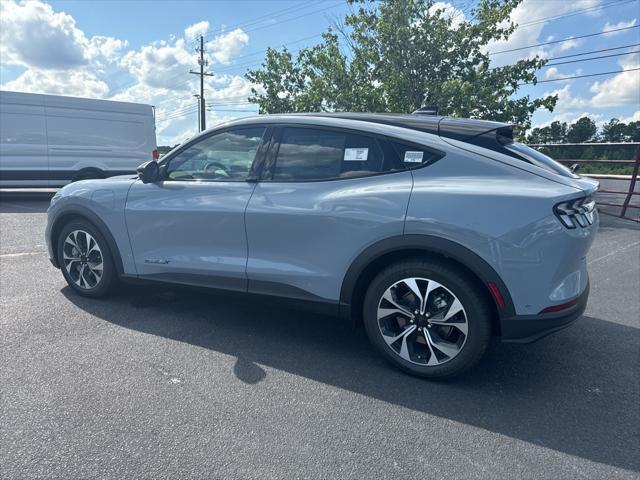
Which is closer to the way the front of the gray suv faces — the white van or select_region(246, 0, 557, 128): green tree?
the white van

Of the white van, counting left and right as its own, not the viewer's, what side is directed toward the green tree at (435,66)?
back

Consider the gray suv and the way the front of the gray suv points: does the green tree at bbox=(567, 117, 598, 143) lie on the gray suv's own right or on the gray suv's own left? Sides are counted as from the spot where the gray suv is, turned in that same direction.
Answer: on the gray suv's own right

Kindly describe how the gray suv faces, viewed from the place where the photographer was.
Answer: facing away from the viewer and to the left of the viewer

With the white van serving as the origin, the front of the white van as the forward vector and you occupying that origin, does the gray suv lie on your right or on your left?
on your left

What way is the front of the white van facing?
to the viewer's left

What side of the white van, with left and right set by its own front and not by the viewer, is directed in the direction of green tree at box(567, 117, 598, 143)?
back

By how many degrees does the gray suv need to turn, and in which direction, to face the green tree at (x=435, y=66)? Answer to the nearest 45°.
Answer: approximately 45° to its right

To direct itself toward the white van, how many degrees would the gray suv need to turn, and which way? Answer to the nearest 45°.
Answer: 0° — it already faces it

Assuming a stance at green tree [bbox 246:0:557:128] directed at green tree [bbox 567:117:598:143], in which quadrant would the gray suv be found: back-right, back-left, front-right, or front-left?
back-right
